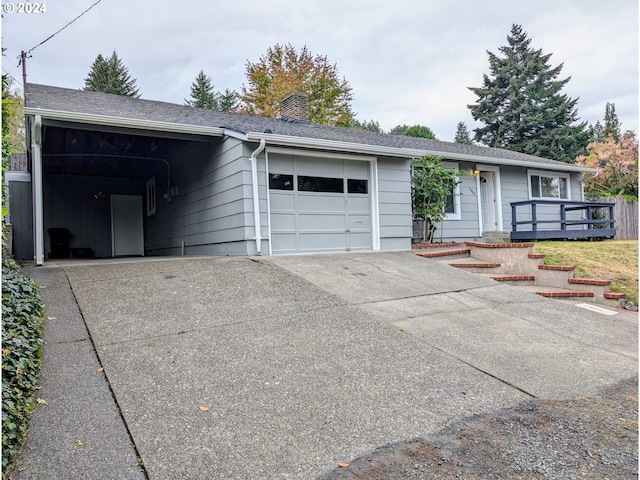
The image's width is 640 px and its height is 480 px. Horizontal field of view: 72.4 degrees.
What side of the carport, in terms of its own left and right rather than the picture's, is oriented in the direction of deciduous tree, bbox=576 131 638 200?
left

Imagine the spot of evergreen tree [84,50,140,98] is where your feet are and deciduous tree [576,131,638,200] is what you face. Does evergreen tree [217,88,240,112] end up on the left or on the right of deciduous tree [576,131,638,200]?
left

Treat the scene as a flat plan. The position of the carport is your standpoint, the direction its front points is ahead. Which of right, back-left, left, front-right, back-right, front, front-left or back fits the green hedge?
front

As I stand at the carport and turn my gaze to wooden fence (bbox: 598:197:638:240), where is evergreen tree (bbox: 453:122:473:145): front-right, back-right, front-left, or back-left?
front-left

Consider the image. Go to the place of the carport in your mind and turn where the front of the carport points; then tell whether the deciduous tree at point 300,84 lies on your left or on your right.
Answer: on your left

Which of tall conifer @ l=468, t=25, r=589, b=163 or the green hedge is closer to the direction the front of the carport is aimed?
the green hedge

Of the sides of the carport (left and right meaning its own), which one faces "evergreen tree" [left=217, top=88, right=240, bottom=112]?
back

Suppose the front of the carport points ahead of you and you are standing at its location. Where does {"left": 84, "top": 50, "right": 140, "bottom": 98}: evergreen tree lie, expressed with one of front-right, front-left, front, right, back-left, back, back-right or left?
back

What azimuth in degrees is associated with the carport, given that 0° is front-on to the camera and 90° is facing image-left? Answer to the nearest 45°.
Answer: approximately 0°

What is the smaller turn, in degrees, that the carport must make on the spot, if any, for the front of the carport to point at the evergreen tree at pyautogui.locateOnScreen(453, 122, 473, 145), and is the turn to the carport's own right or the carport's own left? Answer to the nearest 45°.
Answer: approximately 135° to the carport's own left

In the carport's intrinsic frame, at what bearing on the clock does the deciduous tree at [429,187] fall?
The deciduous tree is roughly at 10 o'clock from the carport.

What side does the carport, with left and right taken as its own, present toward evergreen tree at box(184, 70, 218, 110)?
back
